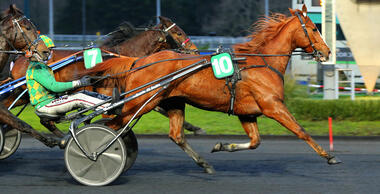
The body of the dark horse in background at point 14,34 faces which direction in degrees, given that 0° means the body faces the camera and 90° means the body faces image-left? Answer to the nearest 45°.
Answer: approximately 270°

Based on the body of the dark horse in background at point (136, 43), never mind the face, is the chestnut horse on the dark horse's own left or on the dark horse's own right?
on the dark horse's own right

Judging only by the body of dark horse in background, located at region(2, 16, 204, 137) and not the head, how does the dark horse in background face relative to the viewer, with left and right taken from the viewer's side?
facing to the right of the viewer

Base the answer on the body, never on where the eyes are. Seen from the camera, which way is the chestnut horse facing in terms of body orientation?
to the viewer's right

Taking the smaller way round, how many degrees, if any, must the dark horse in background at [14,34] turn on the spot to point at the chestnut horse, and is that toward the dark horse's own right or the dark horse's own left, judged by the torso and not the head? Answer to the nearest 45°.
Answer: approximately 45° to the dark horse's own right

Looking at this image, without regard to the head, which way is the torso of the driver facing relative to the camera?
to the viewer's right
